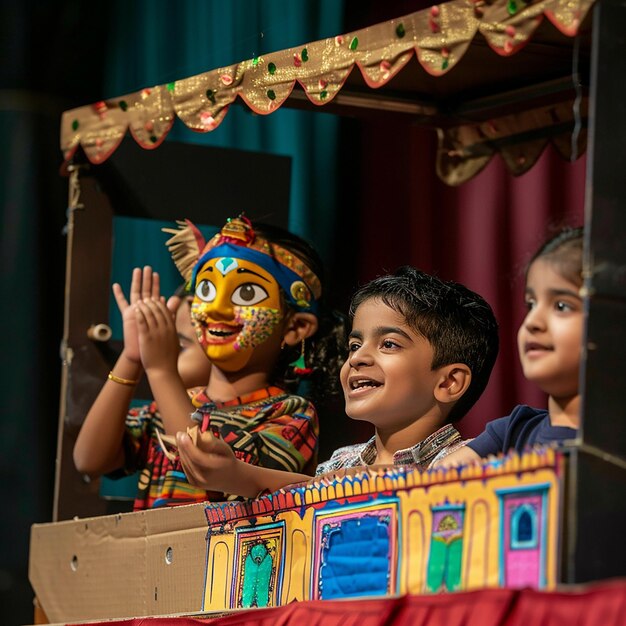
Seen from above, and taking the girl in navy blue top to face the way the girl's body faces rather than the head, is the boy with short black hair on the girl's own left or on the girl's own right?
on the girl's own right

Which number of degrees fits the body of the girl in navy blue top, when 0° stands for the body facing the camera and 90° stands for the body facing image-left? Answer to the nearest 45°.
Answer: approximately 45°

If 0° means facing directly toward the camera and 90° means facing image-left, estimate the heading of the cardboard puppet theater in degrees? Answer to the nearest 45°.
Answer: approximately 45°

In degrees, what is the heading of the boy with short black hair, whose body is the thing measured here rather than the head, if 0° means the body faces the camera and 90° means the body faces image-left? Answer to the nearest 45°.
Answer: approximately 45°

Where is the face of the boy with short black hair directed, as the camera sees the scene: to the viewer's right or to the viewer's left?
to the viewer's left
